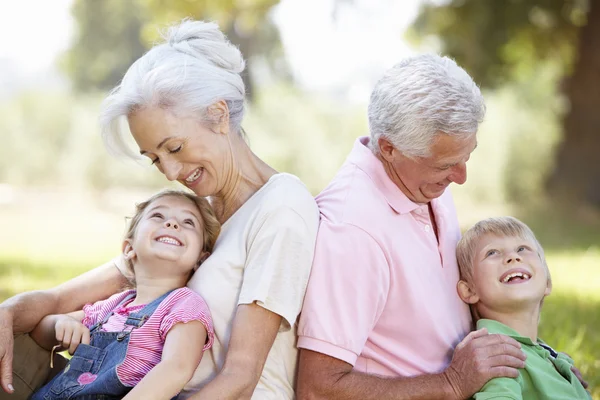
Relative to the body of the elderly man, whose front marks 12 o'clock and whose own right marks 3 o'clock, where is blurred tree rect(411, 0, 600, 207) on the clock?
The blurred tree is roughly at 8 o'clock from the elderly man.

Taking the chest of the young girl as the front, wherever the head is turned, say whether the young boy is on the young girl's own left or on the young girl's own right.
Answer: on the young girl's own left

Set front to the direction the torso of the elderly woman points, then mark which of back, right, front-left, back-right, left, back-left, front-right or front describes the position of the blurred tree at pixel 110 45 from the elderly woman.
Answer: back-right

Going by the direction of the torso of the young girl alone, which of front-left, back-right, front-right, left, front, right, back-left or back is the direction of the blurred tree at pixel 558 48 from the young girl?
back

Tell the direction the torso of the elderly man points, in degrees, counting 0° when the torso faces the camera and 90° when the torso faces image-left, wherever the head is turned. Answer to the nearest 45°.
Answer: approximately 315°

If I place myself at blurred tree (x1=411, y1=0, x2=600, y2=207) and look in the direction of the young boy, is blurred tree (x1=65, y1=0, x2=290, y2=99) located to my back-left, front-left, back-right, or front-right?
back-right

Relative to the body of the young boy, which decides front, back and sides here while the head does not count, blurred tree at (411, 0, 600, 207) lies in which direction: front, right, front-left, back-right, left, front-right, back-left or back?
back-left

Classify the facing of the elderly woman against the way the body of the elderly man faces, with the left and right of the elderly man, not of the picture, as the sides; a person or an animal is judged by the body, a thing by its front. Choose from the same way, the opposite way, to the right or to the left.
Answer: to the right

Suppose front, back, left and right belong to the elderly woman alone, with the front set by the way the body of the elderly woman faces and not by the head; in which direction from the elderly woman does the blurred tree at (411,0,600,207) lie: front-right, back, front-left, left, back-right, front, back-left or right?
back
